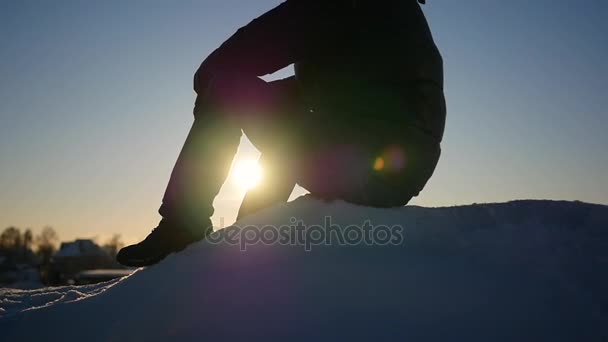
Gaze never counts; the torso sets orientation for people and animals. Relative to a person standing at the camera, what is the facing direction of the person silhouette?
facing to the left of the viewer
